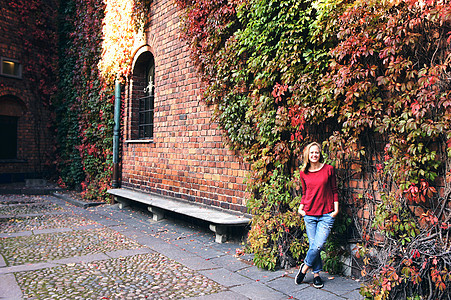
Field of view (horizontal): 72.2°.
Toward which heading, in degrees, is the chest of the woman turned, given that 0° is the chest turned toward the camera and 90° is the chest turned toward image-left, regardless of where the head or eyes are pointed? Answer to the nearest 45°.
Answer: approximately 0°

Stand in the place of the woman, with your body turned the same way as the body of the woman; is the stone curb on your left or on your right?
on your right

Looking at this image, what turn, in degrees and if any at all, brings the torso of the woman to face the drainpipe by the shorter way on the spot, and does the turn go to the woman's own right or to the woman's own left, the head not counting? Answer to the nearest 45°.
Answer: approximately 135° to the woman's own right

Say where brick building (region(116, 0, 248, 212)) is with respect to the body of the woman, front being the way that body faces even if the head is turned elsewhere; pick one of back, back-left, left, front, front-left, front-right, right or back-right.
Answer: back-right

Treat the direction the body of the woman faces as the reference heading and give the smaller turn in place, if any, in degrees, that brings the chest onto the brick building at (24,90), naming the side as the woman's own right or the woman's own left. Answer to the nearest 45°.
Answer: approximately 135° to the woman's own right
